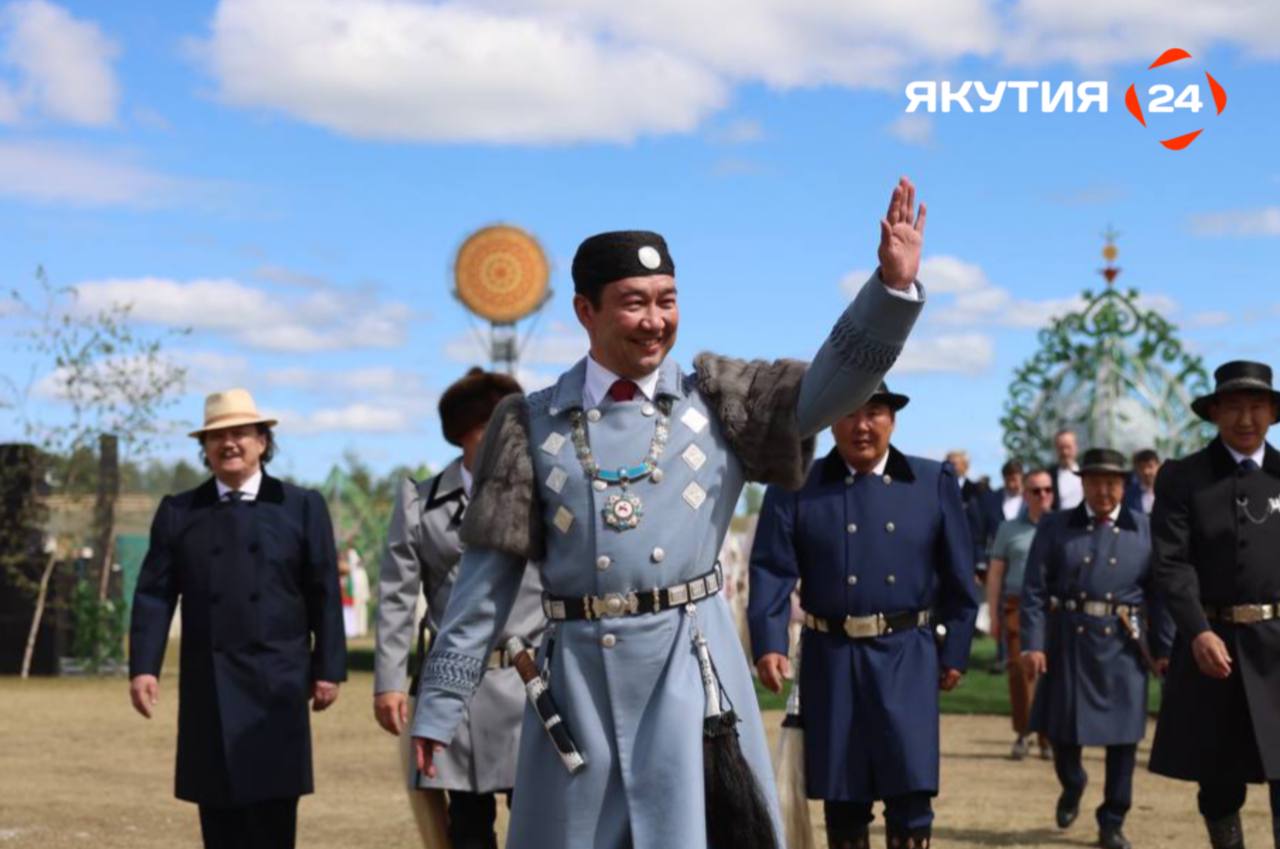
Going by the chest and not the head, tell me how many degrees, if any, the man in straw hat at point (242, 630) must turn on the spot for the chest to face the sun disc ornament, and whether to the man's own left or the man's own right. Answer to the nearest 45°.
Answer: approximately 180°

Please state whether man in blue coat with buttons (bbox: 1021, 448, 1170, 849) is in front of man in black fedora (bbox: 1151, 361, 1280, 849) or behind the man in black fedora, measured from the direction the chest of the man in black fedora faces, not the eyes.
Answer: behind

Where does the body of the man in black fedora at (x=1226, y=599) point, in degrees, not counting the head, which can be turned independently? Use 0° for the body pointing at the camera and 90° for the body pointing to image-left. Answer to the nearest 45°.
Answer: approximately 0°

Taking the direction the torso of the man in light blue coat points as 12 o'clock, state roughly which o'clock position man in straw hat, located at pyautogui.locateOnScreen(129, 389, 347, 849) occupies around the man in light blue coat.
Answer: The man in straw hat is roughly at 5 o'clock from the man in light blue coat.

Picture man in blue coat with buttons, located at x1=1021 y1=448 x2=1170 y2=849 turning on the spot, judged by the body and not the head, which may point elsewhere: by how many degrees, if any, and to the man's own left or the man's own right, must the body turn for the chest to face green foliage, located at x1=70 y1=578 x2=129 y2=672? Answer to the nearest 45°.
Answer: approximately 135° to the man's own right

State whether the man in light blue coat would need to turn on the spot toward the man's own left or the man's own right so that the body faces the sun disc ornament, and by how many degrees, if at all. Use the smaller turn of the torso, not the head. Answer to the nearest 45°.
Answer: approximately 180°

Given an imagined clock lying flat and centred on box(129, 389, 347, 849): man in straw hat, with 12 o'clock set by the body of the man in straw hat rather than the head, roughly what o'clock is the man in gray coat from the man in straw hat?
The man in gray coat is roughly at 10 o'clock from the man in straw hat.

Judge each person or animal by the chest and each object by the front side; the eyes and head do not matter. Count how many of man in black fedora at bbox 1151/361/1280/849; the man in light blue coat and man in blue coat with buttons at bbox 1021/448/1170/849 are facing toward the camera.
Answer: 3

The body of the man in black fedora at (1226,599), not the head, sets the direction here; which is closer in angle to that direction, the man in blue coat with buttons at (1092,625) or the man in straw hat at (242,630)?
the man in straw hat
